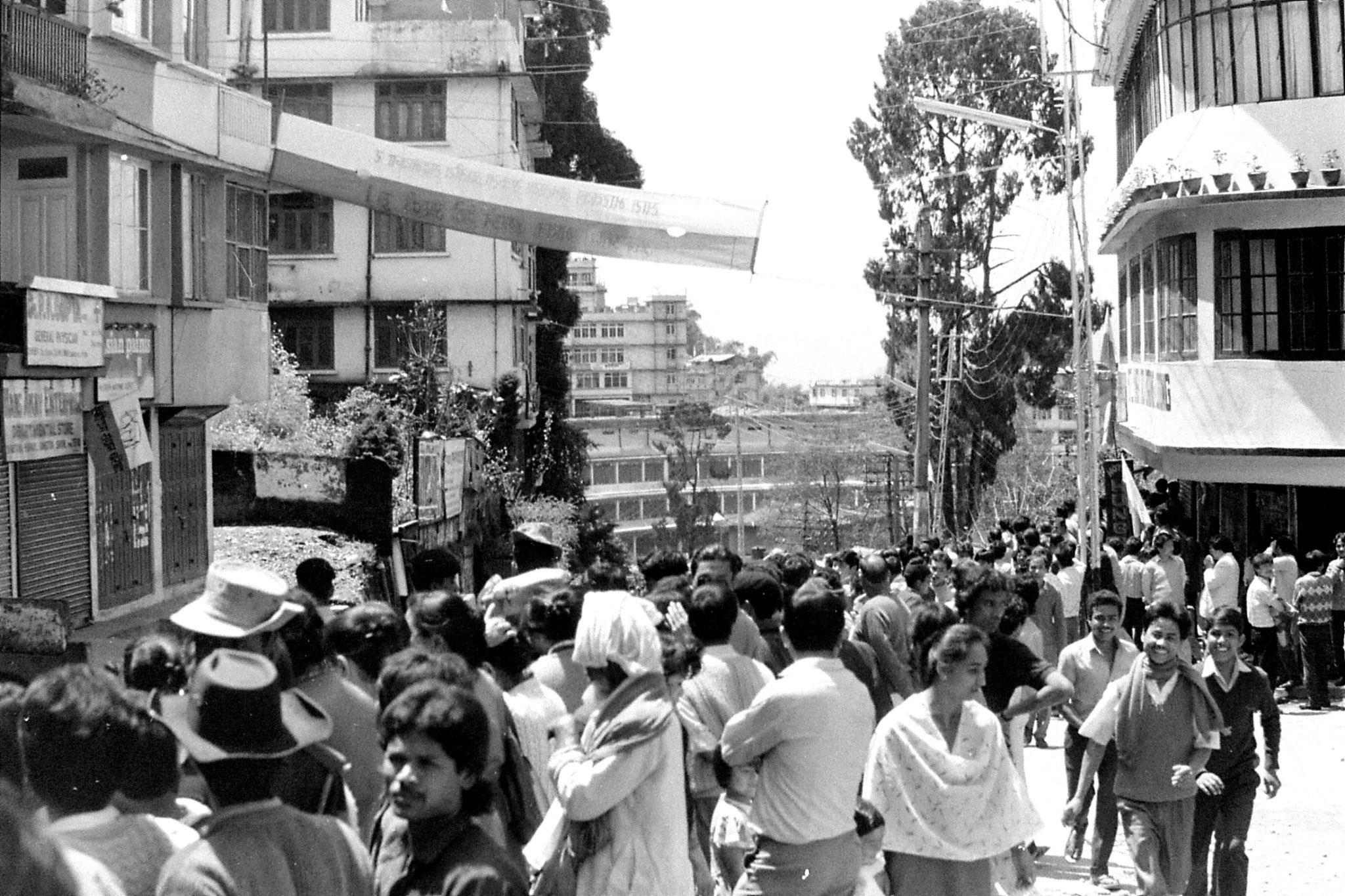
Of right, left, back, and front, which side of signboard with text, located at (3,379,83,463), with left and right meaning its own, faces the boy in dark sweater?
front

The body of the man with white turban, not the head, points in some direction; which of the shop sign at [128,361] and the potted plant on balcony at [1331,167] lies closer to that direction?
the shop sign

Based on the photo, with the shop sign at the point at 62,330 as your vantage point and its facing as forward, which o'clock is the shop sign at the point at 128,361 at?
the shop sign at the point at 128,361 is roughly at 8 o'clock from the shop sign at the point at 62,330.

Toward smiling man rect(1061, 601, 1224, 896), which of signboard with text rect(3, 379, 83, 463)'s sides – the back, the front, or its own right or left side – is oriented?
front

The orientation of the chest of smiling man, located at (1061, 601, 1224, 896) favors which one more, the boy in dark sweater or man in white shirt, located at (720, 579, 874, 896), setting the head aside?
the man in white shirt

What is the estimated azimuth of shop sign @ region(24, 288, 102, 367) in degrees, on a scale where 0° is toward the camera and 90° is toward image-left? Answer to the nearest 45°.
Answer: approximately 315°

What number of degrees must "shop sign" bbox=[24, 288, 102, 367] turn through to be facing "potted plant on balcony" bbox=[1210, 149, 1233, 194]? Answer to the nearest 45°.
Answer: approximately 45° to its left

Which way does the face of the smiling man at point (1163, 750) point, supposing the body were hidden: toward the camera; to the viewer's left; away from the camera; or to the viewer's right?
toward the camera

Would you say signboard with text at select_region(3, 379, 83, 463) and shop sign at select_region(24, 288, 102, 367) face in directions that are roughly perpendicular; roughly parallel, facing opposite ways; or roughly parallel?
roughly parallel

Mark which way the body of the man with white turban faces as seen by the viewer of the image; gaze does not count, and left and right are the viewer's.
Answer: facing to the left of the viewer

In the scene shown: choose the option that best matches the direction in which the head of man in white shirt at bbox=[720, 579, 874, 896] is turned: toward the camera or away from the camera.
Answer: away from the camera

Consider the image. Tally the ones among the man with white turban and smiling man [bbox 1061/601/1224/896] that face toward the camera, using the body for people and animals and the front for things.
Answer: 1

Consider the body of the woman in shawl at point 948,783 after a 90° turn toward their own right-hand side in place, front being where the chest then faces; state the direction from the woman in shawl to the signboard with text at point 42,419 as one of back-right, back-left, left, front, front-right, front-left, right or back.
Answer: right

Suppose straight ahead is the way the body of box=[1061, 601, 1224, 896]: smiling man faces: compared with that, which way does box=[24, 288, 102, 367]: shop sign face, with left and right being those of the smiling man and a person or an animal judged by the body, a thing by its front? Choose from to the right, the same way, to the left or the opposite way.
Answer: to the left

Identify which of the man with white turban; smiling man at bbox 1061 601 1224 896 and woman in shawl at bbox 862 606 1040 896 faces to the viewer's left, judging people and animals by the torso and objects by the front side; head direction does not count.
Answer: the man with white turban

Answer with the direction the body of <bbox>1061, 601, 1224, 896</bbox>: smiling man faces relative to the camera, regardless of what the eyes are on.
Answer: toward the camera

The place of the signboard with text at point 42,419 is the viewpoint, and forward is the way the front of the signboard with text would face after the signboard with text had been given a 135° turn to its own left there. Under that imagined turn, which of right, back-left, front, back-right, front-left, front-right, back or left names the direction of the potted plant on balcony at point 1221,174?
right

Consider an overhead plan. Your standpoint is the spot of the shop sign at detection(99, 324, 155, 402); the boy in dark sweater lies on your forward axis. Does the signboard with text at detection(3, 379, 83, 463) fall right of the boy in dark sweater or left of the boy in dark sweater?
right

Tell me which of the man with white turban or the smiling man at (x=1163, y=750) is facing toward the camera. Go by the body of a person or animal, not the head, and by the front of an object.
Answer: the smiling man
